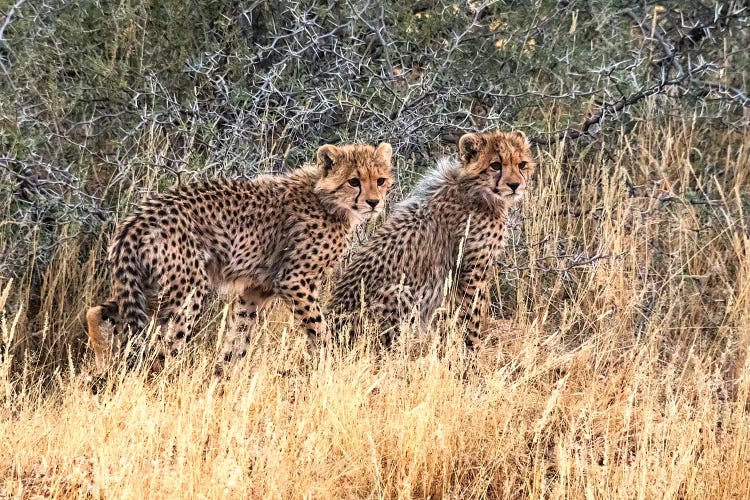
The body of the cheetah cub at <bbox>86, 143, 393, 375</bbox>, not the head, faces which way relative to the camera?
to the viewer's right

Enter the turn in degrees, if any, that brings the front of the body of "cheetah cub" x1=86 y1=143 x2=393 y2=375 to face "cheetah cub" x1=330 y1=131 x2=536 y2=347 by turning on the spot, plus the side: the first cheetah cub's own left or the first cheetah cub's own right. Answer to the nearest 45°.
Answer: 0° — it already faces it
